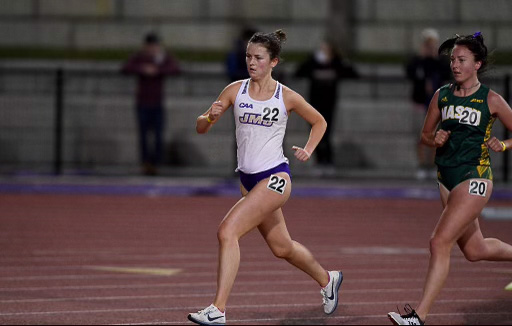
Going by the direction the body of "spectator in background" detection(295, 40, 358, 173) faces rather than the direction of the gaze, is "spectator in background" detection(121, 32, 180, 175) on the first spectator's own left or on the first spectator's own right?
on the first spectator's own right

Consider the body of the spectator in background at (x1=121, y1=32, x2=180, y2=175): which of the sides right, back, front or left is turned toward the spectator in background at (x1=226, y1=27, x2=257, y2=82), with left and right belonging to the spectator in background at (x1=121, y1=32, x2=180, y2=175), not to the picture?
left

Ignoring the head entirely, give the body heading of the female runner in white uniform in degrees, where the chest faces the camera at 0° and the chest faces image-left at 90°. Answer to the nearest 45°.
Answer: approximately 45°

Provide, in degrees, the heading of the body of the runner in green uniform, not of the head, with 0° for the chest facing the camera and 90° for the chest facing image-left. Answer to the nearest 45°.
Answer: approximately 45°

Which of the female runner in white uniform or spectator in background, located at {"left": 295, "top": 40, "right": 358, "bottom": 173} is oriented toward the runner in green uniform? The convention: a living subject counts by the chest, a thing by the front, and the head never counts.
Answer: the spectator in background

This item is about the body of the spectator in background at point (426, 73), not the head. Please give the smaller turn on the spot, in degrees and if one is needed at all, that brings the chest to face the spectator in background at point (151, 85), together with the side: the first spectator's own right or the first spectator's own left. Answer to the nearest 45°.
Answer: approximately 90° to the first spectator's own right

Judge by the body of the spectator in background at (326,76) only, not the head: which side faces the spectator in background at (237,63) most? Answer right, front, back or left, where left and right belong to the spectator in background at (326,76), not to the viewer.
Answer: right

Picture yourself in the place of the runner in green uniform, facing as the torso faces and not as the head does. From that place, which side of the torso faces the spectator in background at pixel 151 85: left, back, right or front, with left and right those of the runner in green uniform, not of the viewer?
right

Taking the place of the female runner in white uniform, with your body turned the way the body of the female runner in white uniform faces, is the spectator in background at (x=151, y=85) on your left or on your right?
on your right
